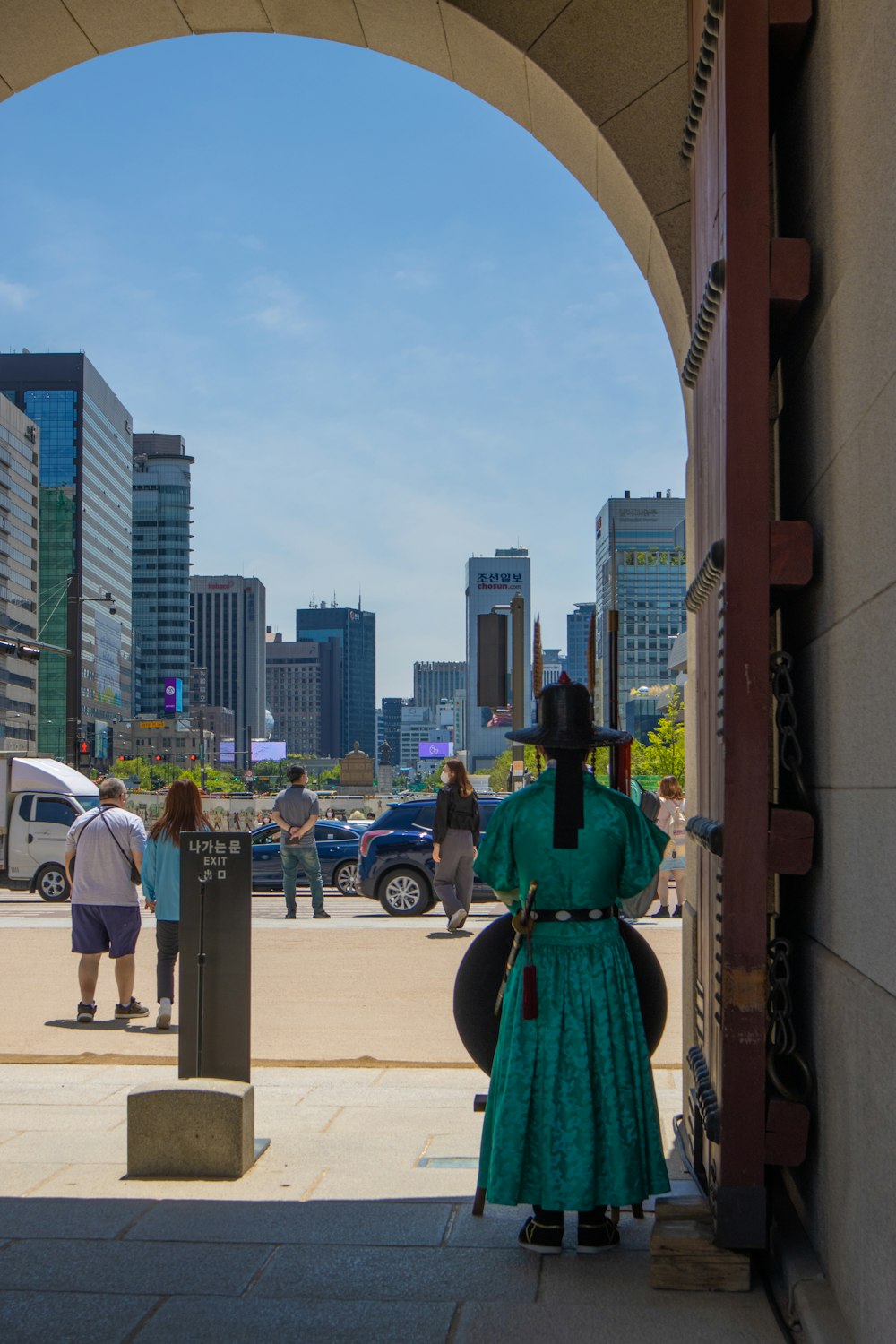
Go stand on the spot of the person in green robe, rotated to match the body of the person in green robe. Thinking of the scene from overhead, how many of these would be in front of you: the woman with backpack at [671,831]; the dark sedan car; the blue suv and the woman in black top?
4

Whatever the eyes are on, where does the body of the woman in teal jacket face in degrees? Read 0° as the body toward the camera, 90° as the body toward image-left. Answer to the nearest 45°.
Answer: approximately 180°

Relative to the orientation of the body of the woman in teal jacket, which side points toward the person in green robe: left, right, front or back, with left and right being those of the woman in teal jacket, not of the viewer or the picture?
back

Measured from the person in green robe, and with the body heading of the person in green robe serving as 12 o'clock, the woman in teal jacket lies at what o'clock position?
The woman in teal jacket is roughly at 11 o'clock from the person in green robe.

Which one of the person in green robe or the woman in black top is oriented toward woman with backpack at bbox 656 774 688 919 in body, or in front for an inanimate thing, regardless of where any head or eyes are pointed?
the person in green robe

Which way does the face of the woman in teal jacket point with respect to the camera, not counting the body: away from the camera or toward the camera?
away from the camera

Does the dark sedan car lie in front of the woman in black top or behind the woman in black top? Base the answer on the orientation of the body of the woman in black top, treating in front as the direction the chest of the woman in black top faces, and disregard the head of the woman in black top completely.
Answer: in front

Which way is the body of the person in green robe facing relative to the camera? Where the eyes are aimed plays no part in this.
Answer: away from the camera

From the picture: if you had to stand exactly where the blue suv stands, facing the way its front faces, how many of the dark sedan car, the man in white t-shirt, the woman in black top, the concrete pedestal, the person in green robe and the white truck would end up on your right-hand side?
4

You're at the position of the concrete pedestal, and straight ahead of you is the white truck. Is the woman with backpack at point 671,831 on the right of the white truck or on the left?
right

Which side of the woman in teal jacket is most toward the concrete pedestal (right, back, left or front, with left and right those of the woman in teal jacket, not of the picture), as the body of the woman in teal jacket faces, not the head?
back

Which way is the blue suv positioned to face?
to the viewer's right
